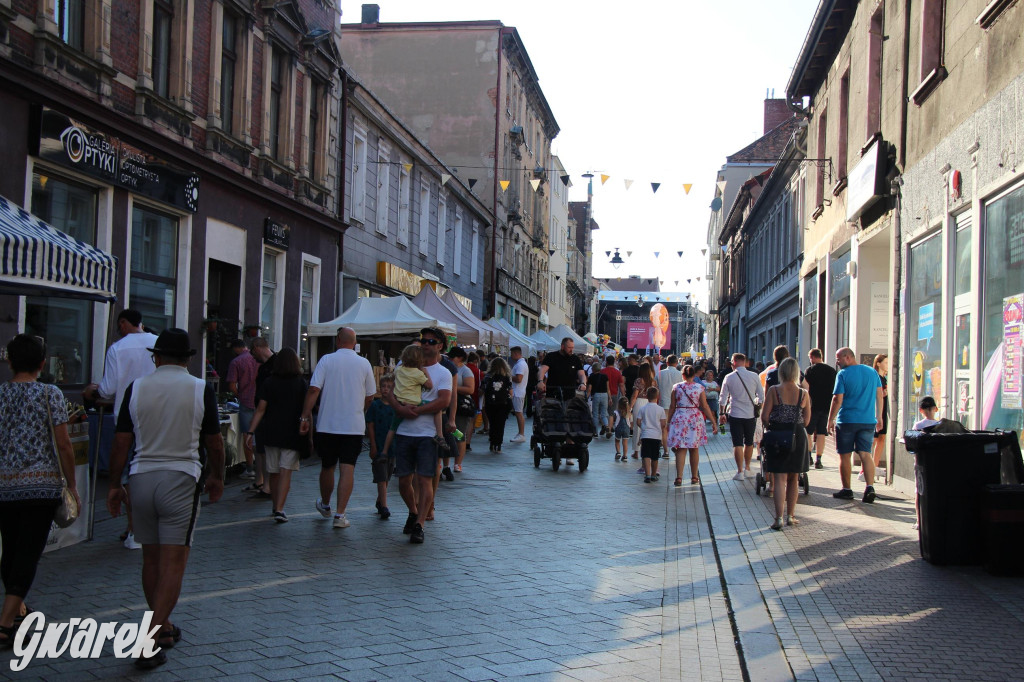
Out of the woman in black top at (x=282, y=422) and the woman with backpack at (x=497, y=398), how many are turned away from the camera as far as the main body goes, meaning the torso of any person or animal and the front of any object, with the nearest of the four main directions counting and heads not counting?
2

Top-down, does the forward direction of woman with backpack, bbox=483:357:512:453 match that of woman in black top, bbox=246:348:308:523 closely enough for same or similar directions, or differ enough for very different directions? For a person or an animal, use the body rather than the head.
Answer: same or similar directions

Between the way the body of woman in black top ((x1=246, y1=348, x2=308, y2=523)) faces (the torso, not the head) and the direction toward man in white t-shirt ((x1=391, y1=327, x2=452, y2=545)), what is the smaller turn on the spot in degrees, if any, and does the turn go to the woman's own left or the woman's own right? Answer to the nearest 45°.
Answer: approximately 135° to the woman's own right

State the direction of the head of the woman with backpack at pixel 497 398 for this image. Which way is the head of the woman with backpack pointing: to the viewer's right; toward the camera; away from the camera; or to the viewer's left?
away from the camera

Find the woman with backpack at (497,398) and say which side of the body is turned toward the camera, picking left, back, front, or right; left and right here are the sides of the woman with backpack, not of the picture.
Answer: back

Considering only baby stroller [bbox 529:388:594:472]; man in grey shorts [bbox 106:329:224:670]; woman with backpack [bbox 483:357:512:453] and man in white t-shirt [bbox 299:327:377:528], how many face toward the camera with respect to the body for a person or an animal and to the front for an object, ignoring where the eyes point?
1

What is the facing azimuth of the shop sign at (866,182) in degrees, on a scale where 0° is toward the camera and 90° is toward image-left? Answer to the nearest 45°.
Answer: approximately 45°

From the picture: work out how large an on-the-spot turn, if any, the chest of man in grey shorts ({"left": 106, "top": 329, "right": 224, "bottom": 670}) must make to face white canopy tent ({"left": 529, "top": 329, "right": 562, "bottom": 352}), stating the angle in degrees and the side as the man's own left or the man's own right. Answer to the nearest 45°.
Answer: approximately 45° to the man's own right

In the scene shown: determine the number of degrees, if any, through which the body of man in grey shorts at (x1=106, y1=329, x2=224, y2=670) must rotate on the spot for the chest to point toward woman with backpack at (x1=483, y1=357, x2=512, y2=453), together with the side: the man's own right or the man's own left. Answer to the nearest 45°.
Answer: approximately 45° to the man's own right

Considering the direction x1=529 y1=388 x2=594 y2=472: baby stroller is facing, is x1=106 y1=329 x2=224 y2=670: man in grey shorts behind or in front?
in front

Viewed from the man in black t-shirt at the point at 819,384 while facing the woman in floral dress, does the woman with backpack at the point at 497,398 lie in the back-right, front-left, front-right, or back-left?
front-right

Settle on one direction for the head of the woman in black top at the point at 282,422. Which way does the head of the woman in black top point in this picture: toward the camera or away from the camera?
away from the camera

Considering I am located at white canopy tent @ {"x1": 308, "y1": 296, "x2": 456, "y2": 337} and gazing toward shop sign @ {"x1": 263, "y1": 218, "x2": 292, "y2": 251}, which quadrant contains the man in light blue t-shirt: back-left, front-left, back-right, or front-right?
back-left

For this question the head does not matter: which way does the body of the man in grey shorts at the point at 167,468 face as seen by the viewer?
away from the camera

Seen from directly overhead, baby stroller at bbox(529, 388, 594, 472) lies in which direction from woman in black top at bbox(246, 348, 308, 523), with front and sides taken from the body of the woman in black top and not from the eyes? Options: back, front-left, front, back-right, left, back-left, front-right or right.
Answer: front-right

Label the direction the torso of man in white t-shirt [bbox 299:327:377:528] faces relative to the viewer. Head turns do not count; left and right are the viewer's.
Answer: facing away from the viewer

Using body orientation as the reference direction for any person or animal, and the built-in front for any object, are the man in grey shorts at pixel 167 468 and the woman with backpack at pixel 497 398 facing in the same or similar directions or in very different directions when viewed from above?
same or similar directions

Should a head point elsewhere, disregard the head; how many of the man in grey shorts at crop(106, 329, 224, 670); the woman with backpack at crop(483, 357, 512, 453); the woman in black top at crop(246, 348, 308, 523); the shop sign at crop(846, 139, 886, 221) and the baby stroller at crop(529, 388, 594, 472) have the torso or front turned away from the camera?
3

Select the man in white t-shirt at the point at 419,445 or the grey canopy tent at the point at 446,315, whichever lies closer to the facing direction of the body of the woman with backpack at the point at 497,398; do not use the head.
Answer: the grey canopy tent

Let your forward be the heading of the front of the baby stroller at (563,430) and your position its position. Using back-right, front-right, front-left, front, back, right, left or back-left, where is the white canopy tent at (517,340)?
back

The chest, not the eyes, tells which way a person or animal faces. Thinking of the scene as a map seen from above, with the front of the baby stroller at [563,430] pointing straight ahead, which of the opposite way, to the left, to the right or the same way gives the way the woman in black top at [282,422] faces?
the opposite way

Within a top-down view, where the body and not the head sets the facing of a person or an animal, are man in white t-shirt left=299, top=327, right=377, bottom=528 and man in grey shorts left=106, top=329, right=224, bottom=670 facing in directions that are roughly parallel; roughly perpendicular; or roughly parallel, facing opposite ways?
roughly parallel
